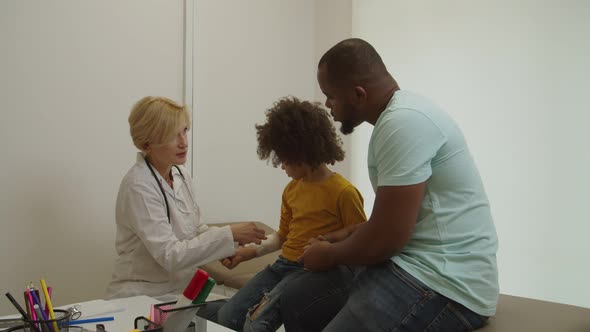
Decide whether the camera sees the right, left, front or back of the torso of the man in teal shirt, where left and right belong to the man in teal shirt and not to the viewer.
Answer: left

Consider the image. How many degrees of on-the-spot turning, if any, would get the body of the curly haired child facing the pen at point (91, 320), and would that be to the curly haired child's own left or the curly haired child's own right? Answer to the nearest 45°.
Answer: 0° — they already face it

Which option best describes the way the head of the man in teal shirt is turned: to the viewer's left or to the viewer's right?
to the viewer's left

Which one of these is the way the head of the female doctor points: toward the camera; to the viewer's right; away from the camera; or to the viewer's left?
to the viewer's right

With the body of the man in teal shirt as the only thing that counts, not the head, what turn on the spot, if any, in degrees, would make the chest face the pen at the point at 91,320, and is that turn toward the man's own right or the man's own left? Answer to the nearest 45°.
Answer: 0° — they already face it

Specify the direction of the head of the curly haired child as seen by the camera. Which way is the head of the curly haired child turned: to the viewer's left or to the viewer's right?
to the viewer's left

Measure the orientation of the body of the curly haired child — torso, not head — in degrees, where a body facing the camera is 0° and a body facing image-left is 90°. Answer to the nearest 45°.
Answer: approximately 45°

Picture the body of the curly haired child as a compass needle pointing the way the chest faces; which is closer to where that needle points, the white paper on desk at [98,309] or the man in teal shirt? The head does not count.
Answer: the white paper on desk
